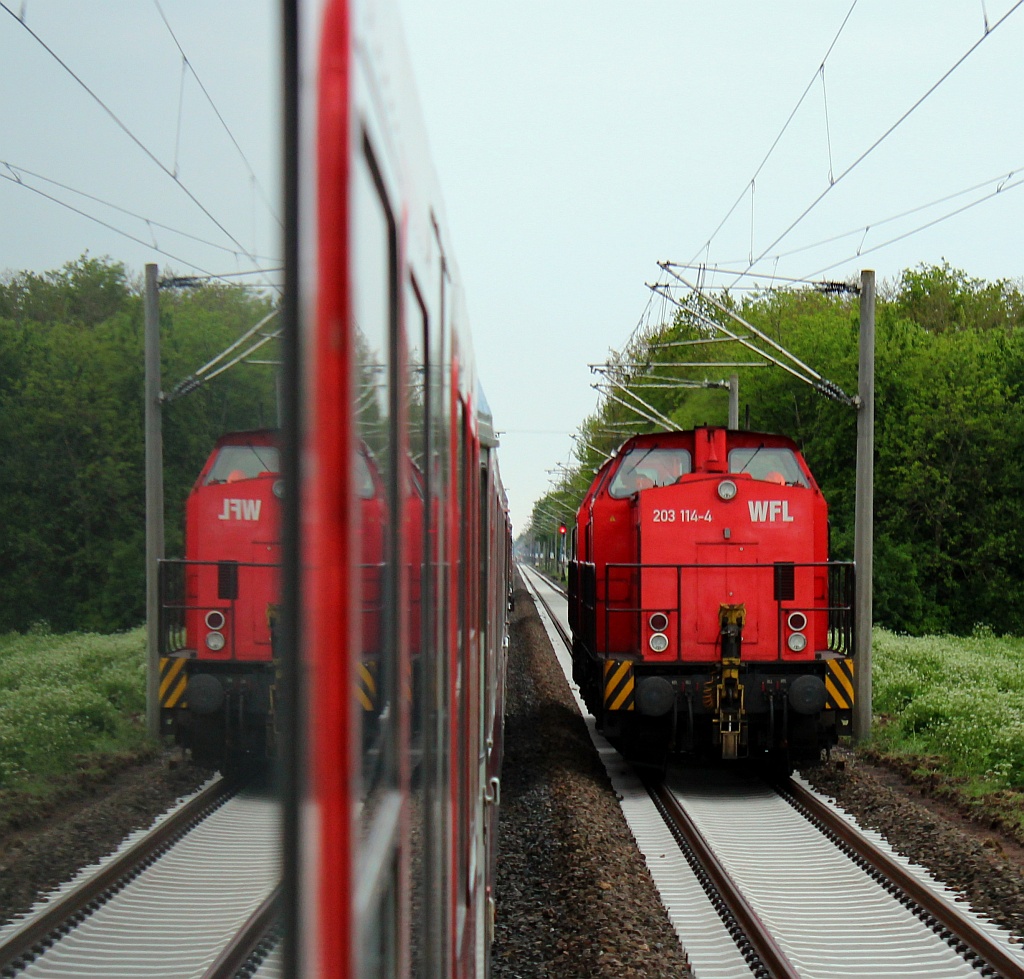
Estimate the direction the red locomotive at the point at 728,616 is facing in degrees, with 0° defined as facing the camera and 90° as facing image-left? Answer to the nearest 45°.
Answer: approximately 0°

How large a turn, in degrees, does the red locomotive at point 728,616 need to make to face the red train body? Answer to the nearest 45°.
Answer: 0° — it already faces it
